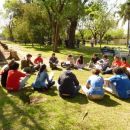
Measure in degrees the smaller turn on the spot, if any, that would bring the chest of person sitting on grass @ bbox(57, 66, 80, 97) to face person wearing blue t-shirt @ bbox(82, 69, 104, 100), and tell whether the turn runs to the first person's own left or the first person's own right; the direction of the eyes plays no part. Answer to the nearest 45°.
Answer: approximately 90° to the first person's own right

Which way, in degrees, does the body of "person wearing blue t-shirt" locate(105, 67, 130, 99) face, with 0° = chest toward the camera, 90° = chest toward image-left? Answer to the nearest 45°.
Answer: approximately 135°

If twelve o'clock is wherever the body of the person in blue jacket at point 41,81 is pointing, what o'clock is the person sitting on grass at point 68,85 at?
The person sitting on grass is roughly at 3 o'clock from the person in blue jacket.

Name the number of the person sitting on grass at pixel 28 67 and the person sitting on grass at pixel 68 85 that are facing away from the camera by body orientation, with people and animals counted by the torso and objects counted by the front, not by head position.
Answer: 1

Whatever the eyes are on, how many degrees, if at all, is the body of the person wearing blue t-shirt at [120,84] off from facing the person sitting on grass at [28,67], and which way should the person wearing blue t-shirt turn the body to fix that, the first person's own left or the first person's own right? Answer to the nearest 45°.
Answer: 0° — they already face them

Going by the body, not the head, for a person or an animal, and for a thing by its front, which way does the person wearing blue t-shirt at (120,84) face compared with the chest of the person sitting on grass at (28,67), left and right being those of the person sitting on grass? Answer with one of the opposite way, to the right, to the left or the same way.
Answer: the opposite way

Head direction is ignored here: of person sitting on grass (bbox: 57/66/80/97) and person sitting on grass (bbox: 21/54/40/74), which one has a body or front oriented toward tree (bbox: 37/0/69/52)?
person sitting on grass (bbox: 57/66/80/97)

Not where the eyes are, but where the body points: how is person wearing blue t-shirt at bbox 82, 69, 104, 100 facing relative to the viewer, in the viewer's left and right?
facing away from the viewer and to the left of the viewer

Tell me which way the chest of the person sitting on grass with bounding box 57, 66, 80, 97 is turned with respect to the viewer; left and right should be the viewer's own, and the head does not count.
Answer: facing away from the viewer

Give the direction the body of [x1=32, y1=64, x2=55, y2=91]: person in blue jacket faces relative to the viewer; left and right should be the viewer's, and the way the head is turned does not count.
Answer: facing away from the viewer and to the right of the viewer

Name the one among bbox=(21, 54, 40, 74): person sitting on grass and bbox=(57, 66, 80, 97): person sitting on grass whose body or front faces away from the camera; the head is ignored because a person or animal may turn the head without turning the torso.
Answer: bbox=(57, 66, 80, 97): person sitting on grass
